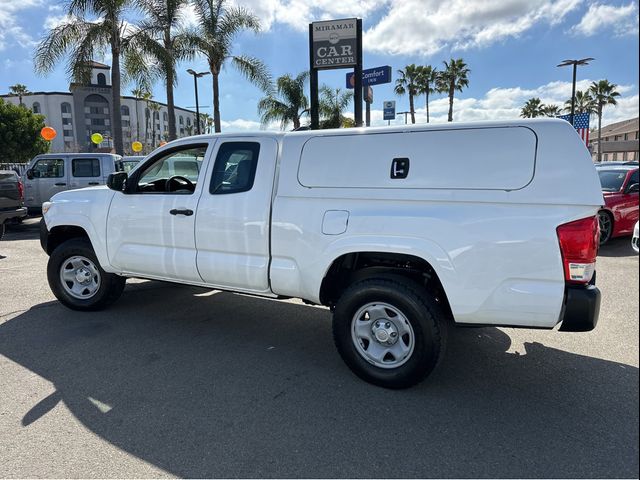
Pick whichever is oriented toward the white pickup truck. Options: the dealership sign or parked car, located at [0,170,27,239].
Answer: the dealership sign

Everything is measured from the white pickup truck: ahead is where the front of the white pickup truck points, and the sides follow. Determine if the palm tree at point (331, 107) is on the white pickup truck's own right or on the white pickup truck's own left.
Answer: on the white pickup truck's own right

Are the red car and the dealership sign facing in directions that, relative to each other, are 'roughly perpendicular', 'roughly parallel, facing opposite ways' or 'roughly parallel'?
roughly perpendicular

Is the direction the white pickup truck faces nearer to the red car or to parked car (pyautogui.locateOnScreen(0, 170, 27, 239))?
the parked car

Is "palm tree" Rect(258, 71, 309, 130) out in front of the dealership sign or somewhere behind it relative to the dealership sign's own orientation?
behind

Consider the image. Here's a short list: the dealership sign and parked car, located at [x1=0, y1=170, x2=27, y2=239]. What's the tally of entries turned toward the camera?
1

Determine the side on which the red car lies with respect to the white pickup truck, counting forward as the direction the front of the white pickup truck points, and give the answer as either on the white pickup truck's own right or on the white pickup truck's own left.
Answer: on the white pickup truck's own right

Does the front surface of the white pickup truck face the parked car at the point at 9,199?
yes

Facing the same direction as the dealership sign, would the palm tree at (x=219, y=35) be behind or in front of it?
behind

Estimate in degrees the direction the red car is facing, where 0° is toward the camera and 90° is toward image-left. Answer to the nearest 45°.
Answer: approximately 45°

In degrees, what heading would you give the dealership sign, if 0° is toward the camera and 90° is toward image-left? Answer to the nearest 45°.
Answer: approximately 0°
